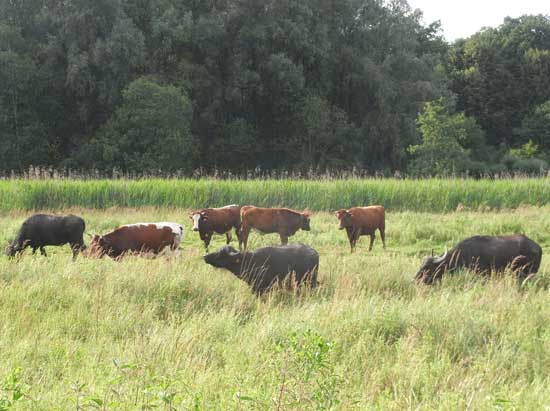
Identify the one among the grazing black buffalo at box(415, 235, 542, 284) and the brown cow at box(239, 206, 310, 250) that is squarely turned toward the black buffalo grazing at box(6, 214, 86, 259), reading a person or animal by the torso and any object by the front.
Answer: the grazing black buffalo

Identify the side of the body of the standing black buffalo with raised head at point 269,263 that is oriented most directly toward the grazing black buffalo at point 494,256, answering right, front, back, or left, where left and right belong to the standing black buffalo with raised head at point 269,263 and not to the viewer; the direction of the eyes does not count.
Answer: back

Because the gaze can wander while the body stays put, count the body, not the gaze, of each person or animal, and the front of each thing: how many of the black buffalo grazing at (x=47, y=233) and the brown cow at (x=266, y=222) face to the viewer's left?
1

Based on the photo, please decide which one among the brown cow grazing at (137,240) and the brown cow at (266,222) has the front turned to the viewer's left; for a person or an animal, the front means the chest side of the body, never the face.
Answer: the brown cow grazing

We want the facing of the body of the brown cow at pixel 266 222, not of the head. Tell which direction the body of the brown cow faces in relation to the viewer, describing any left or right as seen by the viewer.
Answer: facing to the right of the viewer

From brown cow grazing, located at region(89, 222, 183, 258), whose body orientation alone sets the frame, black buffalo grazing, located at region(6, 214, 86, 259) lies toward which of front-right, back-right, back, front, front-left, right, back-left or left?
front-right

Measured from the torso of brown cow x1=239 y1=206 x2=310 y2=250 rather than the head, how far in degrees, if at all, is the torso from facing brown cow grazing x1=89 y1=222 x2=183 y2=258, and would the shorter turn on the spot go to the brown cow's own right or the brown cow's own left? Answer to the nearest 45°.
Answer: approximately 135° to the brown cow's own right

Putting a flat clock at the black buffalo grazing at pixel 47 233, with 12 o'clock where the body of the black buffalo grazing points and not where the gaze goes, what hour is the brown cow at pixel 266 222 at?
The brown cow is roughly at 6 o'clock from the black buffalo grazing.

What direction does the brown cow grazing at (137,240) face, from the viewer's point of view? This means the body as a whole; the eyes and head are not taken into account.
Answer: to the viewer's left

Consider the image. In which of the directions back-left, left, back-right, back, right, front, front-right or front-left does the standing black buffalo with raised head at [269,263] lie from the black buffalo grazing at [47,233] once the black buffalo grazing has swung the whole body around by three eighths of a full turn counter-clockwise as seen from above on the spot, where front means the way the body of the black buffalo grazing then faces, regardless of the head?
front

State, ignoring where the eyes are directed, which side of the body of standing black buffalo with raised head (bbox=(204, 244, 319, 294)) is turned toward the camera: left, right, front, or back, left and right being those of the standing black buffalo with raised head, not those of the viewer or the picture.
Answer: left

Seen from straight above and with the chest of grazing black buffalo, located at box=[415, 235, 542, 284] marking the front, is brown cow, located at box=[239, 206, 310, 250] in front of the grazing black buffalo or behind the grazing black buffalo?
in front

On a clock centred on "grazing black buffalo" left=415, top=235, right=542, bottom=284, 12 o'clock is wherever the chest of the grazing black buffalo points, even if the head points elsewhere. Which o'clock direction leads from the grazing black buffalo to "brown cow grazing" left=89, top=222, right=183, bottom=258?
The brown cow grazing is roughly at 12 o'clock from the grazing black buffalo.

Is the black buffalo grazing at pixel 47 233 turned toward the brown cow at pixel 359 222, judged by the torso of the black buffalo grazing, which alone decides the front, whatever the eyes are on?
no

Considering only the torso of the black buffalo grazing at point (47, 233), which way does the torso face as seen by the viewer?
to the viewer's left

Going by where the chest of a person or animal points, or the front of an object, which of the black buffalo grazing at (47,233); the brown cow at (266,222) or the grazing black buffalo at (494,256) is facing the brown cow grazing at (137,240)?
the grazing black buffalo

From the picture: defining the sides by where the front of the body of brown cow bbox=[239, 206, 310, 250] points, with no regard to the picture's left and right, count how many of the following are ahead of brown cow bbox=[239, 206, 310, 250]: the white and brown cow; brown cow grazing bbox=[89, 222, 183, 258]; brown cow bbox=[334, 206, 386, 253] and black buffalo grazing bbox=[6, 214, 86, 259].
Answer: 1

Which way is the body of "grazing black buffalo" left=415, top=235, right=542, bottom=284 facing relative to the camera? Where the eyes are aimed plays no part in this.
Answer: to the viewer's left

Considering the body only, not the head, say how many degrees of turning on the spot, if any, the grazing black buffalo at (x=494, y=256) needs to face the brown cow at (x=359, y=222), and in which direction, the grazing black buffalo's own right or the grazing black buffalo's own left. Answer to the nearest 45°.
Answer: approximately 45° to the grazing black buffalo's own right

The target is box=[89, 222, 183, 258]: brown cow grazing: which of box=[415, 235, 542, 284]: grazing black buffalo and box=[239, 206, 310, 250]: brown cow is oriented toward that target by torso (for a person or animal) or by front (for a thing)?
the grazing black buffalo
